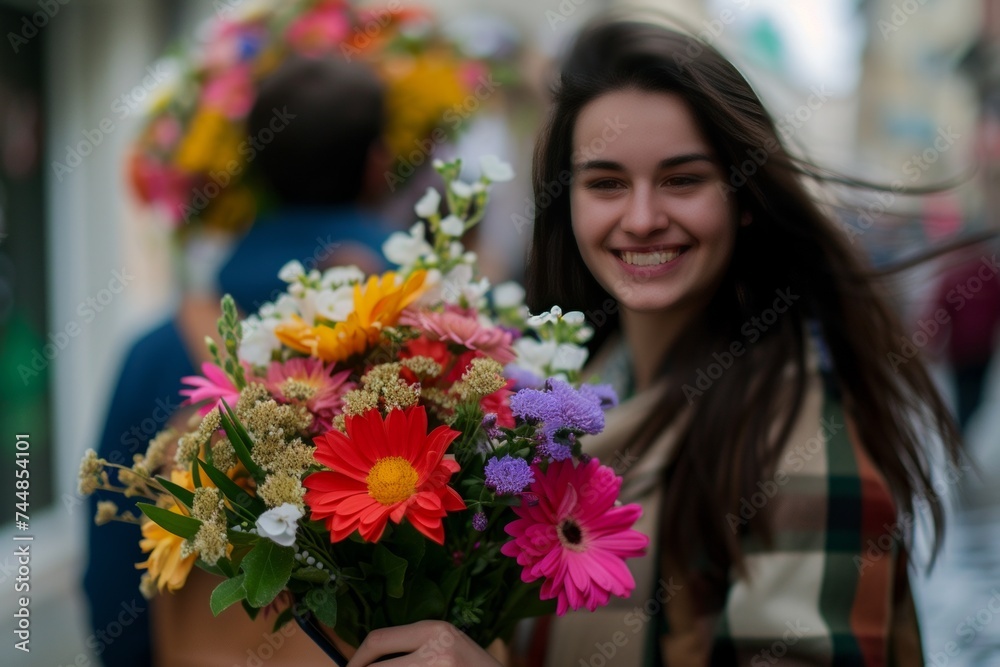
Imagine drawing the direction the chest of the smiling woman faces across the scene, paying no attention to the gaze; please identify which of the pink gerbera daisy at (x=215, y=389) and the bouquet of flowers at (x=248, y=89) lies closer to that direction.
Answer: the pink gerbera daisy

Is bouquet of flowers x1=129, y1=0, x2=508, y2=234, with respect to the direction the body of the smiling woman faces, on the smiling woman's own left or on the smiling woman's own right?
on the smiling woman's own right

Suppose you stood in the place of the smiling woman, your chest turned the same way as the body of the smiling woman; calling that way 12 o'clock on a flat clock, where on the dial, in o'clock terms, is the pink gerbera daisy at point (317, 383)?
The pink gerbera daisy is roughly at 12 o'clock from the smiling woman.

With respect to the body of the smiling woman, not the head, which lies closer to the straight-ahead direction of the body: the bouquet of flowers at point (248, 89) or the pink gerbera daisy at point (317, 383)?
the pink gerbera daisy

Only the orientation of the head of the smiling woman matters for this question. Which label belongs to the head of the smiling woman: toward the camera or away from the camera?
toward the camera

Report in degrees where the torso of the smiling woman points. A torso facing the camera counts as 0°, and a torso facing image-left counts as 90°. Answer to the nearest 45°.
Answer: approximately 45°

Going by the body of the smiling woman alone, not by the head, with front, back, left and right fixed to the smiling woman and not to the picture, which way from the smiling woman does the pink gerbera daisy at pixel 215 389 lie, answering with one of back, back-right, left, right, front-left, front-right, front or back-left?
front
